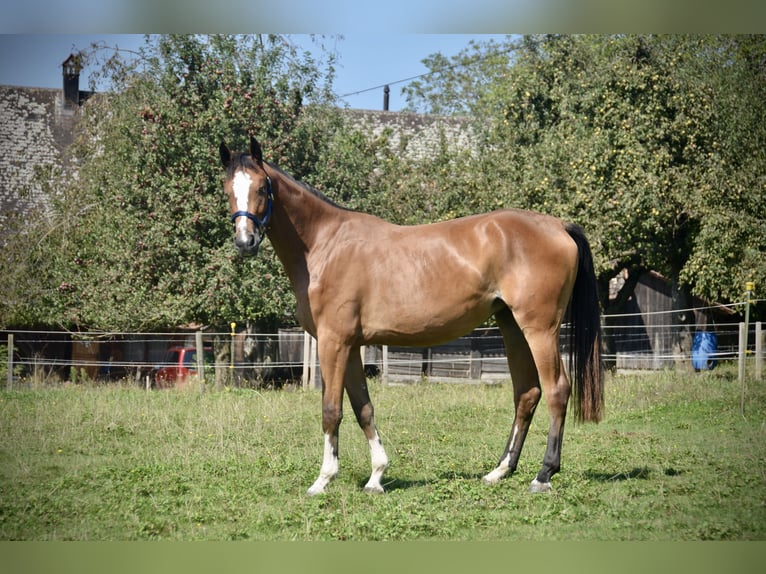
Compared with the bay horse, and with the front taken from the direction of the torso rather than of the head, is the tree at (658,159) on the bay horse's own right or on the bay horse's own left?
on the bay horse's own right

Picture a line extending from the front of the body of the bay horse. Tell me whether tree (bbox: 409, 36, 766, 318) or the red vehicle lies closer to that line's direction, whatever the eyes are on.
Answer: the red vehicle

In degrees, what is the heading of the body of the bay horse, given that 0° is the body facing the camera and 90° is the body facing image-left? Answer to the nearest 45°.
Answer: approximately 90°

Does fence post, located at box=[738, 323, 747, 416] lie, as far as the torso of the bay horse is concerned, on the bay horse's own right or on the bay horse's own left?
on the bay horse's own right

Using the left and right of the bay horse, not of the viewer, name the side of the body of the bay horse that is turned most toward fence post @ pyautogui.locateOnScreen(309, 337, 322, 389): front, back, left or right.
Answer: right

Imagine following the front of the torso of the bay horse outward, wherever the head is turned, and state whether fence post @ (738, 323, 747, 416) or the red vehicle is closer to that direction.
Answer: the red vehicle
